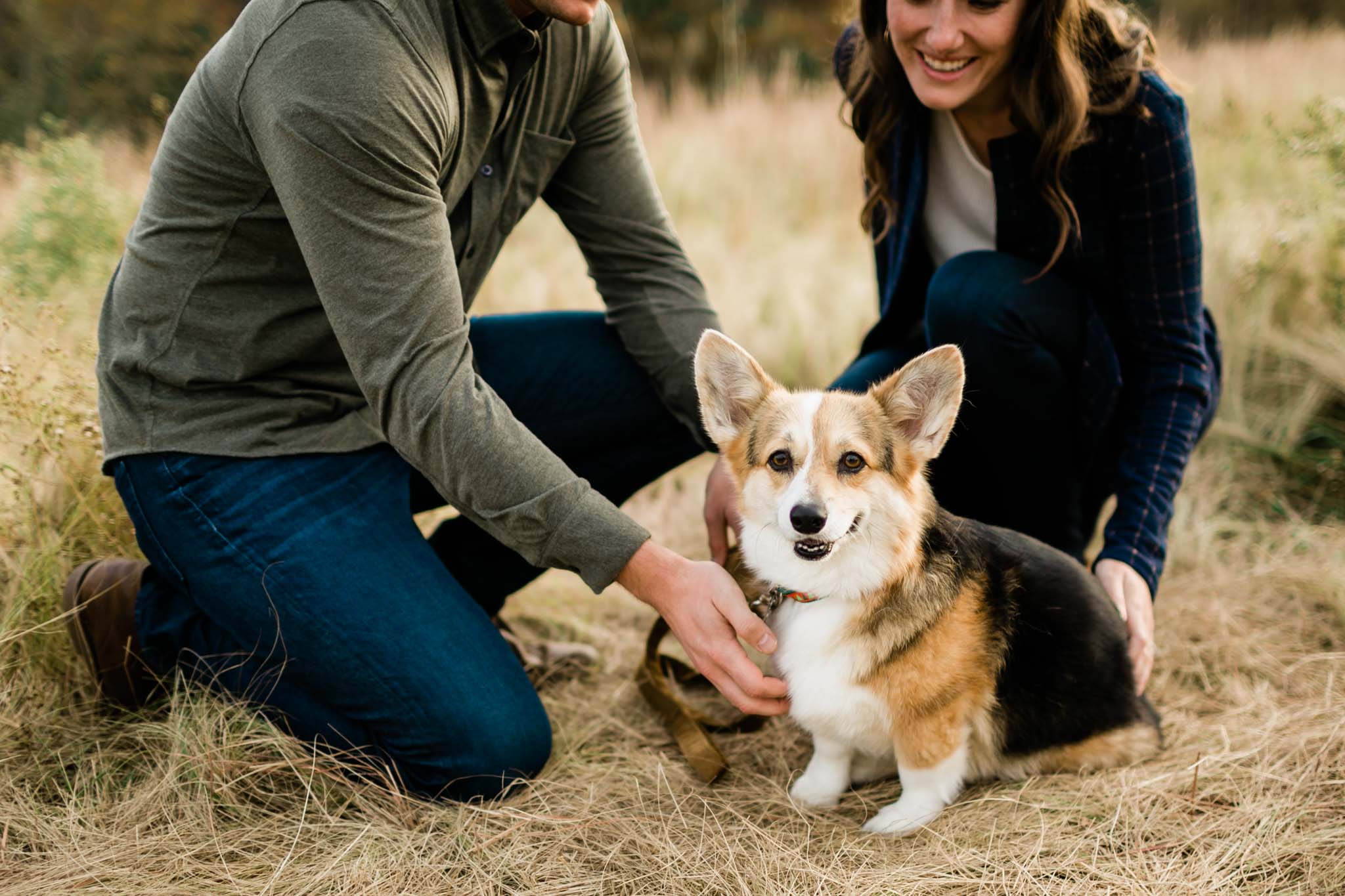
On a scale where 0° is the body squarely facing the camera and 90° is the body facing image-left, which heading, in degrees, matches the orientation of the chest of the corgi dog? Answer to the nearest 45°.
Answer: approximately 45°
